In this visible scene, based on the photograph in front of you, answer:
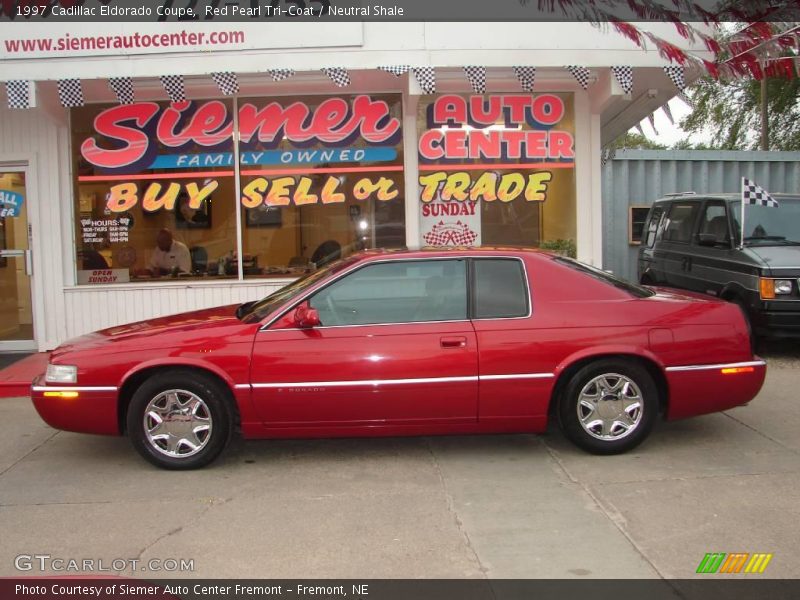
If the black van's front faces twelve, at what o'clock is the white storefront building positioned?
The white storefront building is roughly at 4 o'clock from the black van.

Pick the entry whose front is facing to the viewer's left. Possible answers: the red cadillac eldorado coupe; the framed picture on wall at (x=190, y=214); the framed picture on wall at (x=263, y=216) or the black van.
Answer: the red cadillac eldorado coupe

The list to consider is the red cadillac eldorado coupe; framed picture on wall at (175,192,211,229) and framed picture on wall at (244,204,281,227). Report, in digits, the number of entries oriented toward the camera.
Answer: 2

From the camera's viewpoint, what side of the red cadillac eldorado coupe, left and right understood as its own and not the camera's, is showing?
left

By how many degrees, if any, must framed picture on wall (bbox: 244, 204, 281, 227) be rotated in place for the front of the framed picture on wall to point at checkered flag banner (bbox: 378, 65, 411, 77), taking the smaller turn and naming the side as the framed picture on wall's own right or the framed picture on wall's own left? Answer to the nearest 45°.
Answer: approximately 45° to the framed picture on wall's own left

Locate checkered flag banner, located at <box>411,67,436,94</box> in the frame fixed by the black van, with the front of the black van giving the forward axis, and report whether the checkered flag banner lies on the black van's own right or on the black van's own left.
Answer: on the black van's own right

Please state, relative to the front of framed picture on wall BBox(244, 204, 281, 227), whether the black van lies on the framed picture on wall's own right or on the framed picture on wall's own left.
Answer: on the framed picture on wall's own left

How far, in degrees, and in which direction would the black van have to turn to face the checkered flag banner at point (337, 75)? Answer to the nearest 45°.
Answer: approximately 90° to its right

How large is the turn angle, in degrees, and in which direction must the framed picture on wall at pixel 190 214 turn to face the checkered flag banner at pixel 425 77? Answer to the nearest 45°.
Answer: approximately 45° to its left

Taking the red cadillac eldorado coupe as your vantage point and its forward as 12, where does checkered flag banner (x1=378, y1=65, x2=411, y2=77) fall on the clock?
The checkered flag banner is roughly at 3 o'clock from the red cadillac eldorado coupe.

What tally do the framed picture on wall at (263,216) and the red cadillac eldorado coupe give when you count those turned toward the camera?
1

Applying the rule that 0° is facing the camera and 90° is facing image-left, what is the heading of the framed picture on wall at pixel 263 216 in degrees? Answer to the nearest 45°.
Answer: approximately 0°
